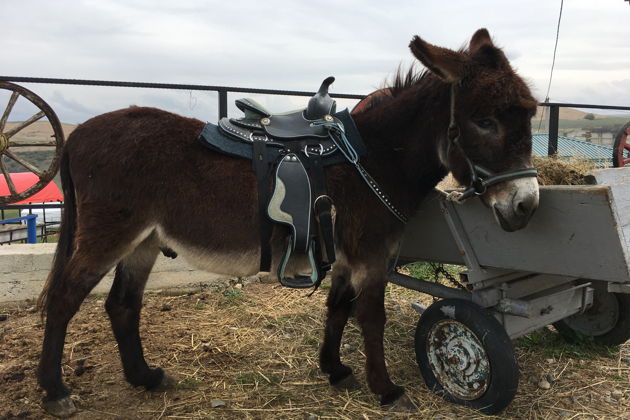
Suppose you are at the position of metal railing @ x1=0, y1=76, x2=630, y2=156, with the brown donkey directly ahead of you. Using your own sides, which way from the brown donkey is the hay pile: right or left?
left

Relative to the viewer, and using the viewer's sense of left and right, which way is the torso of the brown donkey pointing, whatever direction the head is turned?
facing to the right of the viewer

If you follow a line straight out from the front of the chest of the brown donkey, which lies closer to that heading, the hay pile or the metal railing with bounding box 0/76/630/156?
the hay pile

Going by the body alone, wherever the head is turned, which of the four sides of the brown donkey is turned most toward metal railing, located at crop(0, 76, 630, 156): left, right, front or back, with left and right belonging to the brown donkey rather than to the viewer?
left

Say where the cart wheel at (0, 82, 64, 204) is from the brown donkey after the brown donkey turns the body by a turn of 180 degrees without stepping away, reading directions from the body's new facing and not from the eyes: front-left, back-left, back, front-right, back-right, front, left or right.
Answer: front-right
